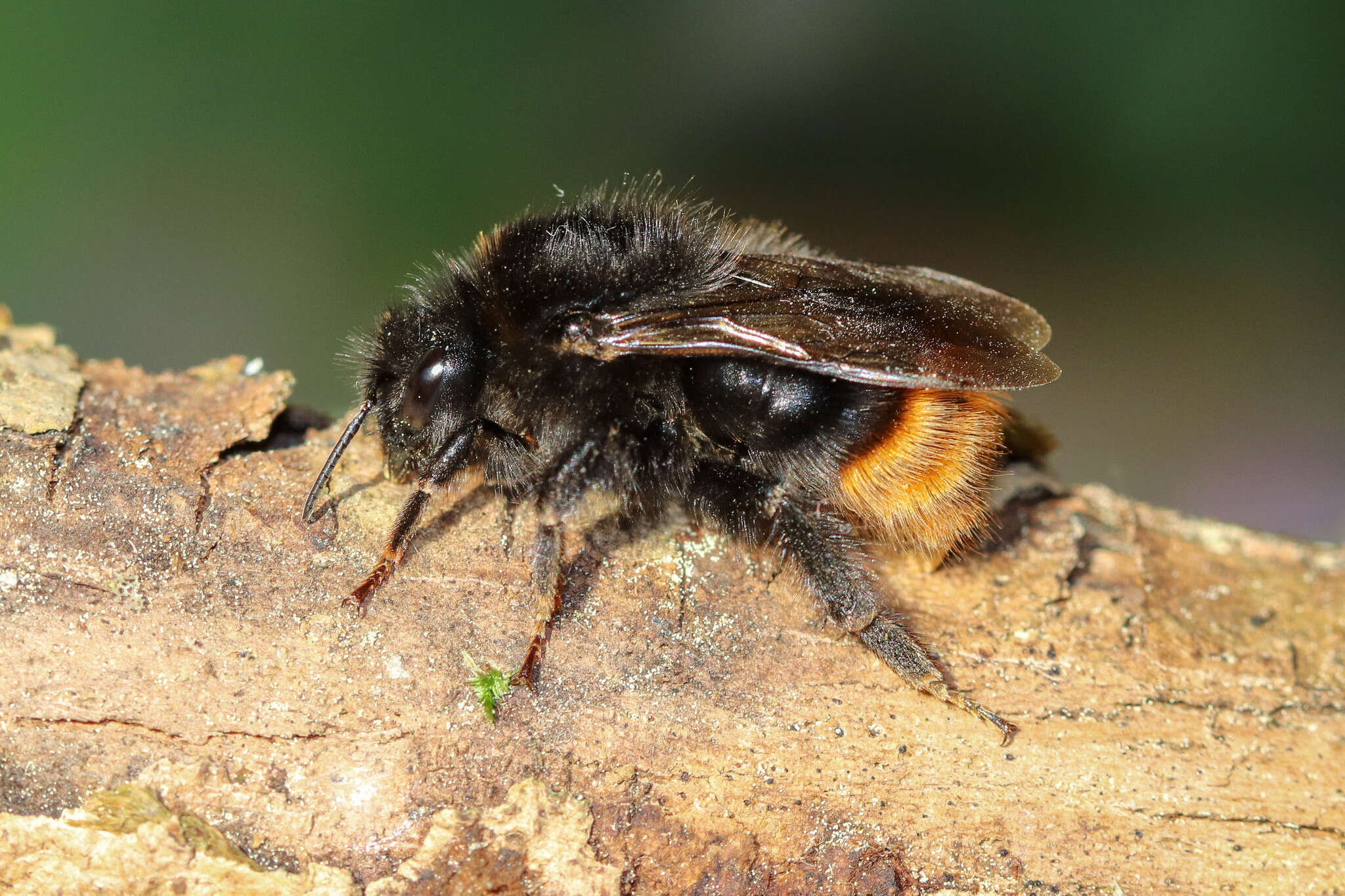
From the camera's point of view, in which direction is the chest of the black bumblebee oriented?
to the viewer's left
